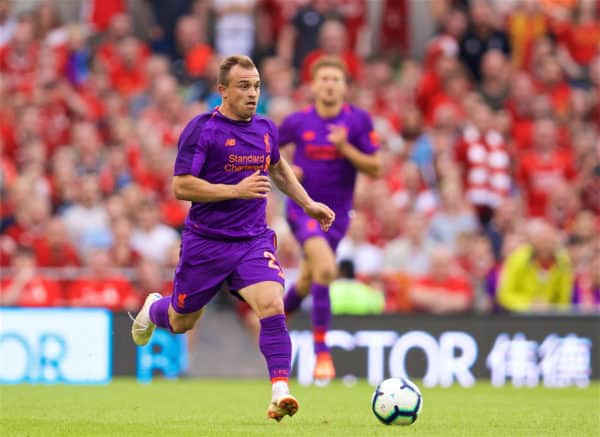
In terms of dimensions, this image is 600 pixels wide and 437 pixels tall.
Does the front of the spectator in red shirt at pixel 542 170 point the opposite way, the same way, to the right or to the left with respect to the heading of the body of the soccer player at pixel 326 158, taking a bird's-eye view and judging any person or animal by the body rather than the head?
the same way

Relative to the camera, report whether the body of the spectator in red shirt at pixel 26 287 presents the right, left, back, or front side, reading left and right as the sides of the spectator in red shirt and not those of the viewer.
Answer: front

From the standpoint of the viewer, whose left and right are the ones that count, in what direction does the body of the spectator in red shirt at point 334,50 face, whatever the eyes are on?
facing the viewer

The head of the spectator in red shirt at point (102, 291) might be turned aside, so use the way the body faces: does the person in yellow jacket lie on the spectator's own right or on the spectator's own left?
on the spectator's own left

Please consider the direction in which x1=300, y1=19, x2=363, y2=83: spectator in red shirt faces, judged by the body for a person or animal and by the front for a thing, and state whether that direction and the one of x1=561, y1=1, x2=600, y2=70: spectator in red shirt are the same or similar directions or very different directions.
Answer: same or similar directions

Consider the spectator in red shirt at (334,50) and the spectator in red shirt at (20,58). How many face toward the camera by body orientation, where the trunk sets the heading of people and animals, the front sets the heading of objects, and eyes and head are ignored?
2

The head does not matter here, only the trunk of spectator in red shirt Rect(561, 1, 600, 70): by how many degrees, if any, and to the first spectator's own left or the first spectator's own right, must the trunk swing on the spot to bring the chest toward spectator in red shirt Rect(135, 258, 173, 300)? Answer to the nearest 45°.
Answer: approximately 45° to the first spectator's own right

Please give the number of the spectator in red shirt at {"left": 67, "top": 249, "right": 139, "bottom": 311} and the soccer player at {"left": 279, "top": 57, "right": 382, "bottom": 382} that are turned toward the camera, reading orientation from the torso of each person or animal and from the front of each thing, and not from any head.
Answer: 2

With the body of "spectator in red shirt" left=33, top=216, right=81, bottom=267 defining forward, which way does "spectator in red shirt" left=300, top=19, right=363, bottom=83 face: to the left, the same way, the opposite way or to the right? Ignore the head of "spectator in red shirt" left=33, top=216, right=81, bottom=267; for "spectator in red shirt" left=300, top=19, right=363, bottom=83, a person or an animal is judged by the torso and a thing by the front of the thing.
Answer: the same way

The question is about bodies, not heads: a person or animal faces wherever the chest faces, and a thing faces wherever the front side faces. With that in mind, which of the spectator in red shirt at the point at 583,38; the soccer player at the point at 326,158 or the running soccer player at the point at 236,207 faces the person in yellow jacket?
the spectator in red shirt

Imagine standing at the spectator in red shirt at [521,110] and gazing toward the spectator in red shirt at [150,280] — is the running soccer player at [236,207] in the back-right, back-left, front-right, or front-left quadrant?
front-left

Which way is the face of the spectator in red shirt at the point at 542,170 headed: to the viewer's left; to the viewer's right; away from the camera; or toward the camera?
toward the camera

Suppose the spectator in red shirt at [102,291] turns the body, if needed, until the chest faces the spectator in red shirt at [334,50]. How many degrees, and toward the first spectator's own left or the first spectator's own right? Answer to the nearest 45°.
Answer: approximately 135° to the first spectator's own left

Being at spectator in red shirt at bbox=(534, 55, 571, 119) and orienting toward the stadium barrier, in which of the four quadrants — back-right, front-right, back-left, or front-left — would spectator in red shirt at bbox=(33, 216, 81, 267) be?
front-right

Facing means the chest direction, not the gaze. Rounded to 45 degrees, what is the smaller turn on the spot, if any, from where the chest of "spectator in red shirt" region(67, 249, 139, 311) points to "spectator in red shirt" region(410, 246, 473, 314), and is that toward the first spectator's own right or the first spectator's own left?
approximately 90° to the first spectator's own left

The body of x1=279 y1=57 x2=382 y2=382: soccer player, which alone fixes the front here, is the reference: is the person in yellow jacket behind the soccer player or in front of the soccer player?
behind

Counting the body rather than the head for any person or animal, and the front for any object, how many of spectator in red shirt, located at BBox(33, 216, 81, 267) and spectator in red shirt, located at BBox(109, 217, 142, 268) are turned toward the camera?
2

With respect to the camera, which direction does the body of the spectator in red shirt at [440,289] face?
toward the camera

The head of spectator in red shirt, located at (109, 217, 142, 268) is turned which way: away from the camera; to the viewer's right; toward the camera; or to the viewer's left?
toward the camera
